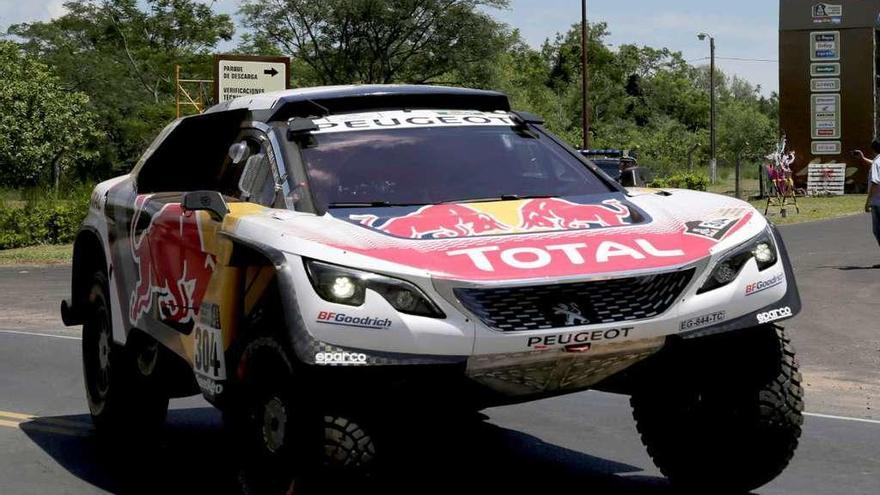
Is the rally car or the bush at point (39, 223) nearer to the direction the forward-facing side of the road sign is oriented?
the rally car

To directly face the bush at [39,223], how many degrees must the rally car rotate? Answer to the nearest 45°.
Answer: approximately 135° to its left

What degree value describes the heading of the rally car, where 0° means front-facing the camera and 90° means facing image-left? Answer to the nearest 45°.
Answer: approximately 315°

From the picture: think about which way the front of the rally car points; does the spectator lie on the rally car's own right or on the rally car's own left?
on the rally car's own left

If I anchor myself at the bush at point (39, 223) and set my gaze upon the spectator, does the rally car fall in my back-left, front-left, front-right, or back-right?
front-right

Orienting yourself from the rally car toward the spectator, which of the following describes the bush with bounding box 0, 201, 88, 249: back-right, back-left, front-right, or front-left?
front-left

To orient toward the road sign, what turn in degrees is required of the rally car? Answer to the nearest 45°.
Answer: approximately 135° to its left

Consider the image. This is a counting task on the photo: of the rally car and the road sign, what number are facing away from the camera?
0

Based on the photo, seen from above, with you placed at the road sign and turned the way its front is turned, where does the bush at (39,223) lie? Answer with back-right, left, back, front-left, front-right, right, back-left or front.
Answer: right

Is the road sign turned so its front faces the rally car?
yes

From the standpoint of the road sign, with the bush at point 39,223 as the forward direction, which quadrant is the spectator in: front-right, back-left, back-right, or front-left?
back-left

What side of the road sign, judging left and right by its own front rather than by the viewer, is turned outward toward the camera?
front
